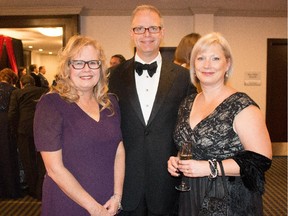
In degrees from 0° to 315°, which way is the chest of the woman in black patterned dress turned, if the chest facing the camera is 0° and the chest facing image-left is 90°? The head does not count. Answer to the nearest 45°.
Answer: approximately 45°

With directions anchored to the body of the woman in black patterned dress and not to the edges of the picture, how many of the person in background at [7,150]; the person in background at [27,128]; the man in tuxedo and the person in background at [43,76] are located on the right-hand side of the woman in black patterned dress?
4

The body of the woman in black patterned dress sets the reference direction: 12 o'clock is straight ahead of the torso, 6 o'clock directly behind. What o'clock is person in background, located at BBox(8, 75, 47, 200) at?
The person in background is roughly at 3 o'clock from the woman in black patterned dress.

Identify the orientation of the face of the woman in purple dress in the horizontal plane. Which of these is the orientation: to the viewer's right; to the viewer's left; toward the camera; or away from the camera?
toward the camera

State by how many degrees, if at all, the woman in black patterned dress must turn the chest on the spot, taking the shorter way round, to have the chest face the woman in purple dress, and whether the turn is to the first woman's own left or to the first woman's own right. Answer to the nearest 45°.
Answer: approximately 45° to the first woman's own right

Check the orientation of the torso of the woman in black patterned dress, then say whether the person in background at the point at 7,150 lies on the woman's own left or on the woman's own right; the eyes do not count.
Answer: on the woman's own right

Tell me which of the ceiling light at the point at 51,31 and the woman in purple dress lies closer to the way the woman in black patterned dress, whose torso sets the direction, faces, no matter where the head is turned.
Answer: the woman in purple dress

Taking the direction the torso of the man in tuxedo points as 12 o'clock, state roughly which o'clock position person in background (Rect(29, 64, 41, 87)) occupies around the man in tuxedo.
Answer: The person in background is roughly at 5 o'clock from the man in tuxedo.

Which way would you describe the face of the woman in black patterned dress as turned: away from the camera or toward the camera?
toward the camera

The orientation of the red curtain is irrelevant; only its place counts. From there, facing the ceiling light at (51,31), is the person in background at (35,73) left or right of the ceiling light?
right

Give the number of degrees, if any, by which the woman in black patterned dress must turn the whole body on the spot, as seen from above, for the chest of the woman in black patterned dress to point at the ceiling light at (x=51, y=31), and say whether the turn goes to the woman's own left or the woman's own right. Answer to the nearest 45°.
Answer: approximately 90° to the woman's own right

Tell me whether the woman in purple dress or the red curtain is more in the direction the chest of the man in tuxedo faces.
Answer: the woman in purple dress

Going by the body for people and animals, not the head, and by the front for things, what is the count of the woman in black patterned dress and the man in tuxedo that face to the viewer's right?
0

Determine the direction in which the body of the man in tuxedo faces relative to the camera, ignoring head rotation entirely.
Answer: toward the camera

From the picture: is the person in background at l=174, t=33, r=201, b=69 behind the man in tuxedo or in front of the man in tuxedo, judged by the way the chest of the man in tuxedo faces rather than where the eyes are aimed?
behind
